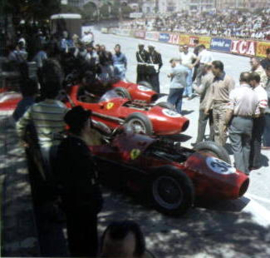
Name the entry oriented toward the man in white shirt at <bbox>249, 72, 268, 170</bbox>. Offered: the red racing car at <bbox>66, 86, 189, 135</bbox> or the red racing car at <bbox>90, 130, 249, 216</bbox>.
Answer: the red racing car at <bbox>66, 86, 189, 135</bbox>

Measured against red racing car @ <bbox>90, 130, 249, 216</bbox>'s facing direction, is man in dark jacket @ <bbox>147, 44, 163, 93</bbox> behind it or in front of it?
behind

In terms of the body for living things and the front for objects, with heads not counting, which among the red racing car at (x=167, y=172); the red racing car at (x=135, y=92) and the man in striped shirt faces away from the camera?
the man in striped shirt

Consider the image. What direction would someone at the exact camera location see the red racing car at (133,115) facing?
facing the viewer and to the right of the viewer

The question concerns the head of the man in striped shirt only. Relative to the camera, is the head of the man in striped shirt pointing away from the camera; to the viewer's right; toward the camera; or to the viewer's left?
away from the camera

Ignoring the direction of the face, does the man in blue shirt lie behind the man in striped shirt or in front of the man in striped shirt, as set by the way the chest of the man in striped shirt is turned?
in front

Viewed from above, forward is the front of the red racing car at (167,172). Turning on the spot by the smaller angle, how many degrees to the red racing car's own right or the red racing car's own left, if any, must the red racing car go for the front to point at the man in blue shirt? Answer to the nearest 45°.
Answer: approximately 135° to the red racing car's own left

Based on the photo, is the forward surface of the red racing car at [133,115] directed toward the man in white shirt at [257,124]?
yes

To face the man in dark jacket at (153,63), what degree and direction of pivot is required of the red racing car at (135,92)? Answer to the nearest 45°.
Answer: approximately 135° to its left

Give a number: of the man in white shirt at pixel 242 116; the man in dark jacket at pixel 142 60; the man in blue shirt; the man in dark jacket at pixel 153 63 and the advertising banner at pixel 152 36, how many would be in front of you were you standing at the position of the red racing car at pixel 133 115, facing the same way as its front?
1

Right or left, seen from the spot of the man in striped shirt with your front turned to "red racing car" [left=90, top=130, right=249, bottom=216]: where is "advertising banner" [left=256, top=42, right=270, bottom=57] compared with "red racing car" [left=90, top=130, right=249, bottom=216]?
left

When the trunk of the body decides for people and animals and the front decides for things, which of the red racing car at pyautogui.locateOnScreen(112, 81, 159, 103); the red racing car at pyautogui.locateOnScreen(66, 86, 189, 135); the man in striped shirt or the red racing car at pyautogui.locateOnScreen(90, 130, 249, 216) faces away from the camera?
the man in striped shirt

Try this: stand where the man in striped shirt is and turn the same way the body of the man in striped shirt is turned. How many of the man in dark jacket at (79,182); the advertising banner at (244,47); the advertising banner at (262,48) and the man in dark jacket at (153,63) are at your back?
1

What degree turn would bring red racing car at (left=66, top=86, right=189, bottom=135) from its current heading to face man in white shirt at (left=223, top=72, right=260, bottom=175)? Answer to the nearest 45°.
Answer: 0° — it already faces them

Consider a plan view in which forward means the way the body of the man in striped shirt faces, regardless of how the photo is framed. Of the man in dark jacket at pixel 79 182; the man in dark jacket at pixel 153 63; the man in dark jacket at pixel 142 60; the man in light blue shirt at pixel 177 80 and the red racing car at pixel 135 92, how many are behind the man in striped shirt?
1

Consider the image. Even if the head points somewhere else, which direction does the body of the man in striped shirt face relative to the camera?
away from the camera

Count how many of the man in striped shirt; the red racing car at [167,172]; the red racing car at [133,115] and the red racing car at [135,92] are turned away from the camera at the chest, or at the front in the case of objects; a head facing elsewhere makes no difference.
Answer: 1

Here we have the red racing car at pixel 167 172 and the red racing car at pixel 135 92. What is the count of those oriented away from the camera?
0
